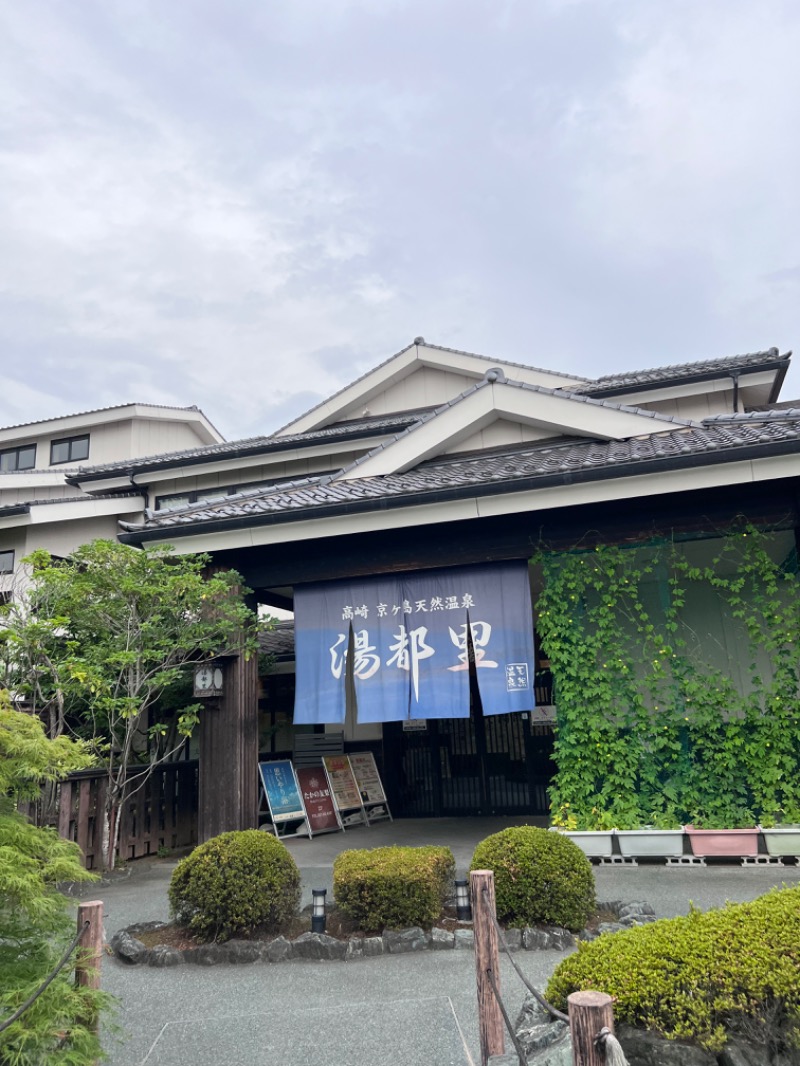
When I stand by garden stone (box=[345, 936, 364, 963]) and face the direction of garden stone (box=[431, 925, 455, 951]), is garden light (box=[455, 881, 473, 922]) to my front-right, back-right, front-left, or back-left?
front-left

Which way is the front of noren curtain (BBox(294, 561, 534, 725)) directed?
toward the camera

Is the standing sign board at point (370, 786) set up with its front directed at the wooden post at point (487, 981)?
yes

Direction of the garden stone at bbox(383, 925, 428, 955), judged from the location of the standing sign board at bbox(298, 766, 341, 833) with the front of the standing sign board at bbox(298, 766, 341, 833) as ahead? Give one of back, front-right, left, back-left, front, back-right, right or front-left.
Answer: front

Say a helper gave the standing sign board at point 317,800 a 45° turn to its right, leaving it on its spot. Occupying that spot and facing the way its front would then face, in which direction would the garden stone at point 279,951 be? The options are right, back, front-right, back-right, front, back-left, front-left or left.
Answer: front-left

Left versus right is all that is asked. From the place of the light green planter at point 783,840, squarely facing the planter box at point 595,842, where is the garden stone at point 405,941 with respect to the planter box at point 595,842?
left

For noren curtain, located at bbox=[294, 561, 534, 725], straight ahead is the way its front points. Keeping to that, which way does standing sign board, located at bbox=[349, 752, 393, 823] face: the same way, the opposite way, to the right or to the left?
the same way

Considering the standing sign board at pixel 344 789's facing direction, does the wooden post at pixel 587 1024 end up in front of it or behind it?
in front

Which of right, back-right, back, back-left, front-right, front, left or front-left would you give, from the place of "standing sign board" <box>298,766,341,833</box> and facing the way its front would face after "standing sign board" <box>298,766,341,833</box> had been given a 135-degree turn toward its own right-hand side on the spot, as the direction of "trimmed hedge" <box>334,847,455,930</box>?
back-left

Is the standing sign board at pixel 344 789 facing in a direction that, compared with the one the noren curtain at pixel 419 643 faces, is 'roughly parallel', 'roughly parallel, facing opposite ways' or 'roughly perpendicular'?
roughly parallel

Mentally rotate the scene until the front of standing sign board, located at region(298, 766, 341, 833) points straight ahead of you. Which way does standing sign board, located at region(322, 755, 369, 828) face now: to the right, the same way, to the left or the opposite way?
the same way

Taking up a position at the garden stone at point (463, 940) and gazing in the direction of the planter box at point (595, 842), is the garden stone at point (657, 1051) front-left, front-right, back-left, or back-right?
back-right

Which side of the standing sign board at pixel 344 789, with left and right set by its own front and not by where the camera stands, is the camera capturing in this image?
front

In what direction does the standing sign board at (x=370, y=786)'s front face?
toward the camera

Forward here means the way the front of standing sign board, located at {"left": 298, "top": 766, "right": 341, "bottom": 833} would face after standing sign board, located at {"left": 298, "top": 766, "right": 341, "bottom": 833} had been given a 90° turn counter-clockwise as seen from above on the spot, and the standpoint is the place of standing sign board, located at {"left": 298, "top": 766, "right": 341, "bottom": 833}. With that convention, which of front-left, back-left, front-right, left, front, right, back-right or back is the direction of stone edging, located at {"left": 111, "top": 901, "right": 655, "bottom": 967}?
right

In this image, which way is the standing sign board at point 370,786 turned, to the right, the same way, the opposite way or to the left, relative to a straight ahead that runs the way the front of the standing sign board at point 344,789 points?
the same way

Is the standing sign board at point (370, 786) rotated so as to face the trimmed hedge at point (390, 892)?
yes

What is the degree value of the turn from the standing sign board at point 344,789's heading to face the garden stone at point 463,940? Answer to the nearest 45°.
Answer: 0° — it already faces it

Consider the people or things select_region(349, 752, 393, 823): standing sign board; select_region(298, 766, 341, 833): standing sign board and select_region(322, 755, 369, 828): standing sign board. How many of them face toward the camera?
3

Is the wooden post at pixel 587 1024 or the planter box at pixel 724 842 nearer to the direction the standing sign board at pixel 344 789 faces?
the wooden post
